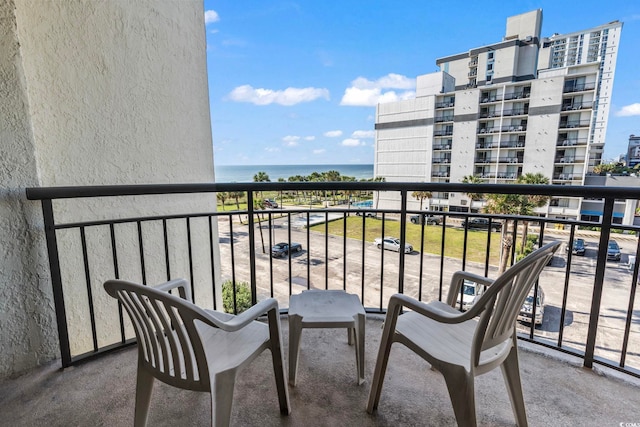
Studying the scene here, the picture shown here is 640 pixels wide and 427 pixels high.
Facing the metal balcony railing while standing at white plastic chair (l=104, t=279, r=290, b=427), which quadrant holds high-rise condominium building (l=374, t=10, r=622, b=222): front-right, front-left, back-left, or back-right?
front-left

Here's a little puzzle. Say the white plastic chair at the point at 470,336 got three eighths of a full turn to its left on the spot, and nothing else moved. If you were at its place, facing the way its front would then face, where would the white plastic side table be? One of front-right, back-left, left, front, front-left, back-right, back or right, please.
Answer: right

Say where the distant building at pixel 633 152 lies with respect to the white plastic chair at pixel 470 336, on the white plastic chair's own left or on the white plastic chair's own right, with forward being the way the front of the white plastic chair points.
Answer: on the white plastic chair's own right

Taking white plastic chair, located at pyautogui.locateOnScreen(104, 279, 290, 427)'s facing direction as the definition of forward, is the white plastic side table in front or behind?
in front

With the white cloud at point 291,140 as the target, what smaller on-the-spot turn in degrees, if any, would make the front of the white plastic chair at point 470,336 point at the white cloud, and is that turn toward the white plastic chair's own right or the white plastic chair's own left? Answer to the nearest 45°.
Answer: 0° — it already faces it

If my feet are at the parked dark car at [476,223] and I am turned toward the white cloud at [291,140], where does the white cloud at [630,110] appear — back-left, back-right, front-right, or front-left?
front-right

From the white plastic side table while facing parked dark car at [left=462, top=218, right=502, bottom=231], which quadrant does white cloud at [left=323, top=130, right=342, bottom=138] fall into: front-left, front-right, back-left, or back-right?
front-left

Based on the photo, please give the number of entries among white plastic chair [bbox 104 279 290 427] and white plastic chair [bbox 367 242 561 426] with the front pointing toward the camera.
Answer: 0

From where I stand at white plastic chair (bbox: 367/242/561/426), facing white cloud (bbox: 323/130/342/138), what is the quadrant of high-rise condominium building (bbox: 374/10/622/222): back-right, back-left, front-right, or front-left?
front-right

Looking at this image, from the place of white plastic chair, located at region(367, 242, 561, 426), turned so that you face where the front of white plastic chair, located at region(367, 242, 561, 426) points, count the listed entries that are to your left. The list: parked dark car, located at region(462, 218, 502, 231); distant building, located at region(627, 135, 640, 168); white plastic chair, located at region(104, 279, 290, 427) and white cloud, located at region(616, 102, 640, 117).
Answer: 1

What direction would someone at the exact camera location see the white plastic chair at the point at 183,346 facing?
facing away from the viewer and to the right of the viewer

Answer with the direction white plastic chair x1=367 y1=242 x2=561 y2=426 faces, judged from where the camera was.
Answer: facing away from the viewer and to the left of the viewer

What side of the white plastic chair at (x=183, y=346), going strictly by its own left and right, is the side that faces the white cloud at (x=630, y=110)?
front

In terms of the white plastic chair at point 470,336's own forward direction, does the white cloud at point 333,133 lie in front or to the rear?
in front

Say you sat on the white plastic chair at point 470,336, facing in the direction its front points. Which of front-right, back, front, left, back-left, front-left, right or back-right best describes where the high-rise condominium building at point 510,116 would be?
front-right

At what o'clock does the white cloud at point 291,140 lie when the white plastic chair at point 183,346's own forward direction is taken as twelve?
The white cloud is roughly at 11 o'clock from the white plastic chair.

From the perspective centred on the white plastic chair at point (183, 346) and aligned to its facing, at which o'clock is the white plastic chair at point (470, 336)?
the white plastic chair at point (470, 336) is roughly at 2 o'clock from the white plastic chair at point (183, 346).
